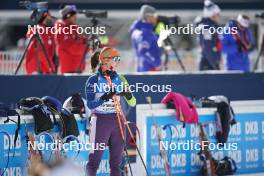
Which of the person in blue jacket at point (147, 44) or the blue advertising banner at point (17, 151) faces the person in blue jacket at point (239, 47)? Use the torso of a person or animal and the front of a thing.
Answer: the person in blue jacket at point (147, 44)

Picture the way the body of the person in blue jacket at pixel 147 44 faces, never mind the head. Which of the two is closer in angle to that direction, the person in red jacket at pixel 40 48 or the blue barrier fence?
the blue barrier fence

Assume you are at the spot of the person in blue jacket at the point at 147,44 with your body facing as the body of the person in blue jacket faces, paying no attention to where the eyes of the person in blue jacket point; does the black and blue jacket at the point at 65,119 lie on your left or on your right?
on your right

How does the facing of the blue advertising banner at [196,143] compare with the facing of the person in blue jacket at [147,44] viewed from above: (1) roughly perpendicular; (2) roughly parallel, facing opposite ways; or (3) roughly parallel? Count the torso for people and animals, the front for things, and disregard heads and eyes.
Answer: roughly perpendicular

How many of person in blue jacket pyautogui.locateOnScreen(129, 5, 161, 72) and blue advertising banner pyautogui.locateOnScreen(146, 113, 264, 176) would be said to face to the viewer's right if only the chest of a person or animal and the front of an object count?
1

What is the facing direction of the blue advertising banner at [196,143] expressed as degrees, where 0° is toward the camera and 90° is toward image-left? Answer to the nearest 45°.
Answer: approximately 0°

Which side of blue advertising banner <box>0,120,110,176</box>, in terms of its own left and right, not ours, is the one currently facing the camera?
front

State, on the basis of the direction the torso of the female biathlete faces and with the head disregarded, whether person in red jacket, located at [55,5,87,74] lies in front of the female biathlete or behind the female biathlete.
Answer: behind
